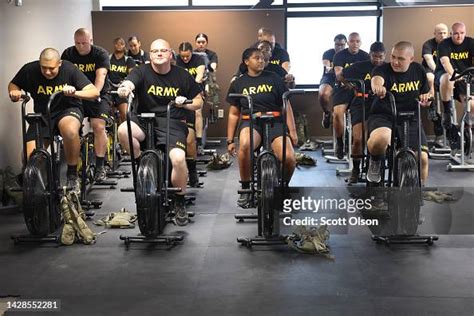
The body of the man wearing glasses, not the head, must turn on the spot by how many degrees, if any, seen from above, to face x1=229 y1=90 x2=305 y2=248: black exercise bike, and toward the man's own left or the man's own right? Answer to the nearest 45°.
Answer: approximately 45° to the man's own left

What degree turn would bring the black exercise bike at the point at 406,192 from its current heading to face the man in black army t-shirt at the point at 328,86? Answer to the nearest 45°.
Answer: approximately 180°

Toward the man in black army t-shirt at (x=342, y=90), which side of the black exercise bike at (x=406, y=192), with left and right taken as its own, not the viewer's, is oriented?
back

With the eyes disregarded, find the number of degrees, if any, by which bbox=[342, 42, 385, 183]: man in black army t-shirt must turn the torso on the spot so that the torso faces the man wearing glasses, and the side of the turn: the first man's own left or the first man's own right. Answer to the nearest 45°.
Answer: approximately 45° to the first man's own right

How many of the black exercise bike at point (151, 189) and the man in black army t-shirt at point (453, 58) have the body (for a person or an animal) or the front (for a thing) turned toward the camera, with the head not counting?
2

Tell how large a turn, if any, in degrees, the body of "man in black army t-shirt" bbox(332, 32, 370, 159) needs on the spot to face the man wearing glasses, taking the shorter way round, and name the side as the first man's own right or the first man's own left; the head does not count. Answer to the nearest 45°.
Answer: approximately 45° to the first man's own right

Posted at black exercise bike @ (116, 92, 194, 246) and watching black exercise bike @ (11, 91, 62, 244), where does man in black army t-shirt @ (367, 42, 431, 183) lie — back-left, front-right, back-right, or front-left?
back-right

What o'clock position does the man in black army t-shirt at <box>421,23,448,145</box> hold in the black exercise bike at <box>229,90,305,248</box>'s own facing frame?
The man in black army t-shirt is roughly at 7 o'clock from the black exercise bike.

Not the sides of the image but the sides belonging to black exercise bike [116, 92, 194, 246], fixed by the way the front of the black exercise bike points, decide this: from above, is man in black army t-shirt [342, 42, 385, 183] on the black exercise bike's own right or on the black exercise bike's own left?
on the black exercise bike's own left

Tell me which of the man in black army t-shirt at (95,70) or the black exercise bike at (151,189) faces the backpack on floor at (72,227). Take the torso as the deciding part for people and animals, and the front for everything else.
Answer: the man in black army t-shirt

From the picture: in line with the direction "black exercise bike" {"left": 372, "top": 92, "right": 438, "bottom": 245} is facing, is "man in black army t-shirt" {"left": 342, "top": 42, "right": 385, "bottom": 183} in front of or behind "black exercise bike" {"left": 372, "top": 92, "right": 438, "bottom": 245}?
behind

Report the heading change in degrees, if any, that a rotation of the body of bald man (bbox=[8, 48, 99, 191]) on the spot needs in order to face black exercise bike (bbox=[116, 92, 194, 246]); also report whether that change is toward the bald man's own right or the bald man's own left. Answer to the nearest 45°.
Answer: approximately 45° to the bald man's own left
